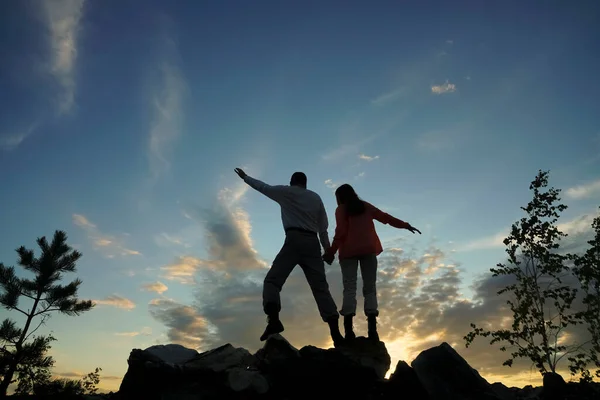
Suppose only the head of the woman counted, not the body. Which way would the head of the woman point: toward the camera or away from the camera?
away from the camera

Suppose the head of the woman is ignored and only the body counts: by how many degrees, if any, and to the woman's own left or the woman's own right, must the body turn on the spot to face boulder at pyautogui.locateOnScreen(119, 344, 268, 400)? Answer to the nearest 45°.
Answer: approximately 135° to the woman's own left

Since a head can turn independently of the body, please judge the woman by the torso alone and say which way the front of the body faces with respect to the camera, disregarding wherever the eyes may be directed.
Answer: away from the camera

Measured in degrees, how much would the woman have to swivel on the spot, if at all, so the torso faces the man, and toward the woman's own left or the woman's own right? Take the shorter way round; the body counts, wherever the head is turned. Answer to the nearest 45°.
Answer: approximately 135° to the woman's own left

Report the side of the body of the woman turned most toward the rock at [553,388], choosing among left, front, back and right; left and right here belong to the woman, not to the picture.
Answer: right
